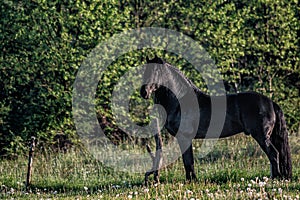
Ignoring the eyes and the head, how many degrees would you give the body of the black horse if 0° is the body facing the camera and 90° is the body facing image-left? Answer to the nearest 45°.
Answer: approximately 90°
